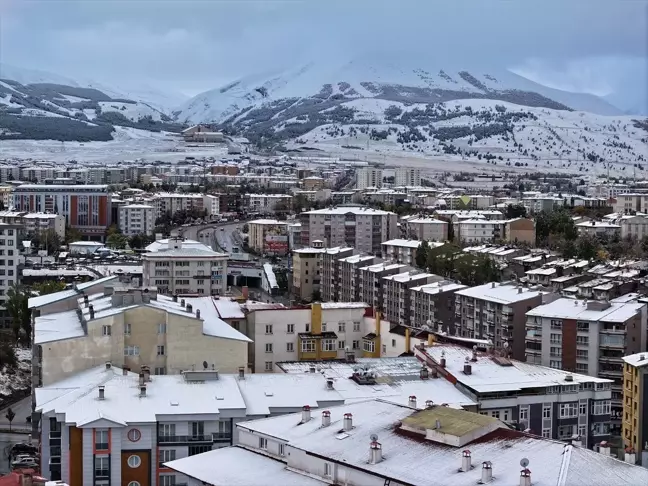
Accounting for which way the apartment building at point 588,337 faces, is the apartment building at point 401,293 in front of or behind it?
behind

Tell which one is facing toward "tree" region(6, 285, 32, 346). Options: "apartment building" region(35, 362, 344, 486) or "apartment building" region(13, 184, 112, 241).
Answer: "apartment building" region(13, 184, 112, 241)

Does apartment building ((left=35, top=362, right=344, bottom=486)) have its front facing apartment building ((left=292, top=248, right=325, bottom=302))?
no

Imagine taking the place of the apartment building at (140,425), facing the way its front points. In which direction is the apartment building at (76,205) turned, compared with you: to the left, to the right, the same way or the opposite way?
the same way

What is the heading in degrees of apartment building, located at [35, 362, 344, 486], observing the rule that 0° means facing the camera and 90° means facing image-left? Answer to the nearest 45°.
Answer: approximately 0°

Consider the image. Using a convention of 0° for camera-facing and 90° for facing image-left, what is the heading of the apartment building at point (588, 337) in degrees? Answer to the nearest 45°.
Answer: approximately 0°

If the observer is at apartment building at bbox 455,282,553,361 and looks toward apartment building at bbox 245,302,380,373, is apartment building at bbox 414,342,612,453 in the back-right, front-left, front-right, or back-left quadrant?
front-left

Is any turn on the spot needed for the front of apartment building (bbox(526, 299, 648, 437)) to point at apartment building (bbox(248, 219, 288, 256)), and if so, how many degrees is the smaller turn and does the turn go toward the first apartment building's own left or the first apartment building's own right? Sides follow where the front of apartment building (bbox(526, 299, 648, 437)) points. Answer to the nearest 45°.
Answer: approximately 135° to the first apartment building's own right

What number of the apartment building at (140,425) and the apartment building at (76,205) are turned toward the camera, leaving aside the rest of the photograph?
2

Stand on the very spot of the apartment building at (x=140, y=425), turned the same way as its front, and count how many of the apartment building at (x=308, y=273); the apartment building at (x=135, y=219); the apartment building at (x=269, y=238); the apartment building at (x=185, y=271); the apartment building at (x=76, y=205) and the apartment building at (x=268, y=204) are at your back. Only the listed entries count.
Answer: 6

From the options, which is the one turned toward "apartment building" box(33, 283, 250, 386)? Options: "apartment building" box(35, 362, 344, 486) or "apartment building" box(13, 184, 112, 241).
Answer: "apartment building" box(13, 184, 112, 241)

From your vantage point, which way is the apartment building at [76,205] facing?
toward the camera

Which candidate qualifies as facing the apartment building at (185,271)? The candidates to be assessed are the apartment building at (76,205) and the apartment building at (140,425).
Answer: the apartment building at (76,205)

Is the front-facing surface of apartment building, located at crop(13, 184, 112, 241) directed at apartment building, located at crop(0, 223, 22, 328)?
yes

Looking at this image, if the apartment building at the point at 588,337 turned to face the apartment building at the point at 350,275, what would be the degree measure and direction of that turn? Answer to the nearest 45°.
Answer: approximately 135° to its right

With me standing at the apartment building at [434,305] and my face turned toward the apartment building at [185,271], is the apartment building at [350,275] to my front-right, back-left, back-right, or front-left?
front-right

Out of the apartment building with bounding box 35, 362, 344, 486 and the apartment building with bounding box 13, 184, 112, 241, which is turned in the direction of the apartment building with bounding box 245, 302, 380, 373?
the apartment building with bounding box 13, 184, 112, 241

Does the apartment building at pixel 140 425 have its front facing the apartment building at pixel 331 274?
no

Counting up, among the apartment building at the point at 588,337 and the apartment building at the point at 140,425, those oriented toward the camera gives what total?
2

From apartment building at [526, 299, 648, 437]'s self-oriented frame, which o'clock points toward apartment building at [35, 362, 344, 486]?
apartment building at [35, 362, 344, 486] is roughly at 1 o'clock from apartment building at [526, 299, 648, 437].

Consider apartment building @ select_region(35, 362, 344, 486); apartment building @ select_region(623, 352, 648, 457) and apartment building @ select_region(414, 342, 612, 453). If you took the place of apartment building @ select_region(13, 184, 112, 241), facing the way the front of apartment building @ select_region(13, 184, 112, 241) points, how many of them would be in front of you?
3
